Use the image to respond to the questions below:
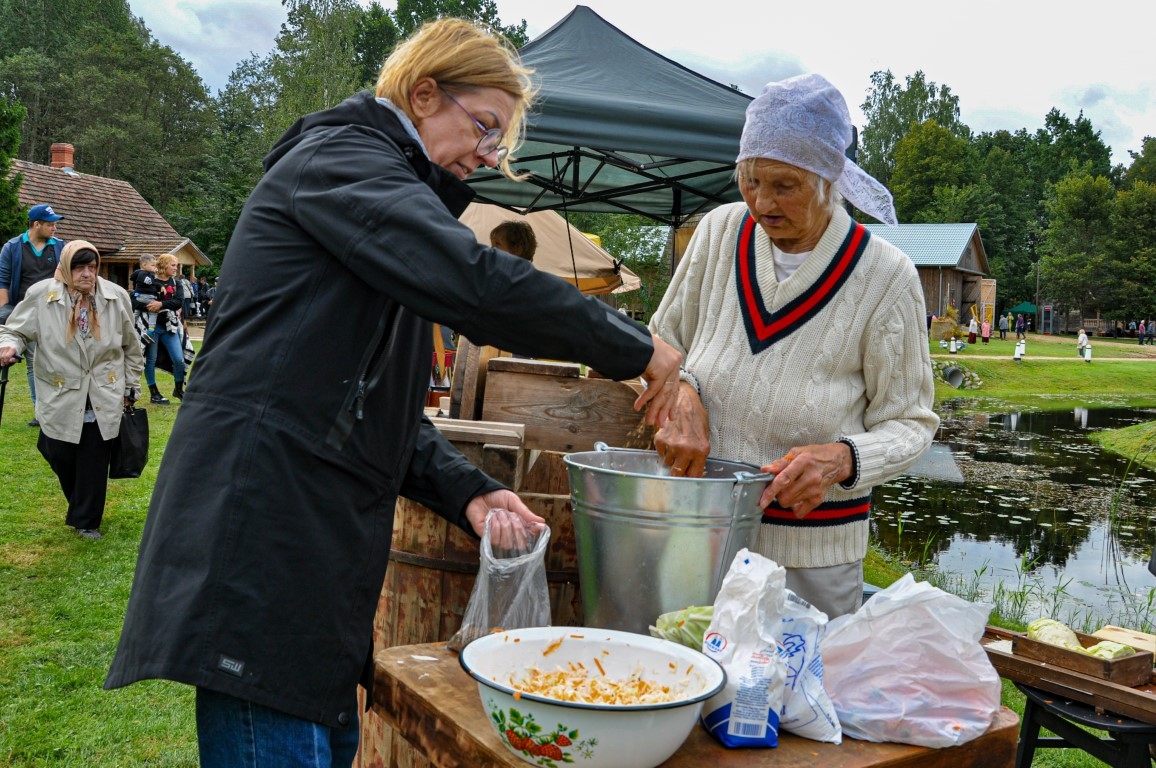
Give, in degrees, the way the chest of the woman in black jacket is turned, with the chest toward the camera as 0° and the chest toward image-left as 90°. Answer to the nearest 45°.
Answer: approximately 270°

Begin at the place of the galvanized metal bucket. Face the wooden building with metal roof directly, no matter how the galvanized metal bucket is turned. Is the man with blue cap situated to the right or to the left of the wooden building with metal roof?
left

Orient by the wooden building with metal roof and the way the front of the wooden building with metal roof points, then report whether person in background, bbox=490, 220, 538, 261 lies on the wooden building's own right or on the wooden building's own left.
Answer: on the wooden building's own right

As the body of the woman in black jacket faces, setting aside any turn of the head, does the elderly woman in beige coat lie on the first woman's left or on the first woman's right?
on the first woman's left

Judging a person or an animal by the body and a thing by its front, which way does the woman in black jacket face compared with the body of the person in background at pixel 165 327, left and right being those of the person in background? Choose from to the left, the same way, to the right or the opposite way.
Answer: to the left

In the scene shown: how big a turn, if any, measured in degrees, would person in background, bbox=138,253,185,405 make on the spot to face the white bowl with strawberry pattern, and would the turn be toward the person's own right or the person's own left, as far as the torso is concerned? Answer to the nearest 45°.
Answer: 0° — they already face it

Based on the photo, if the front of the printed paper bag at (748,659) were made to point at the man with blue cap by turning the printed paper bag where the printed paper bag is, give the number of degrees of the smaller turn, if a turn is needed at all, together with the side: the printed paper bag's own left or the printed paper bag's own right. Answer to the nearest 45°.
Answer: approximately 90° to the printed paper bag's own right

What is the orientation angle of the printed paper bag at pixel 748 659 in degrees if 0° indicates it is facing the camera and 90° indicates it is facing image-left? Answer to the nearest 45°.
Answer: approximately 45°

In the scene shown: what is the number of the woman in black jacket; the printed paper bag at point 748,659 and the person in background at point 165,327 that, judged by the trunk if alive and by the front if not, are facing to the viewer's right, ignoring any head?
1
